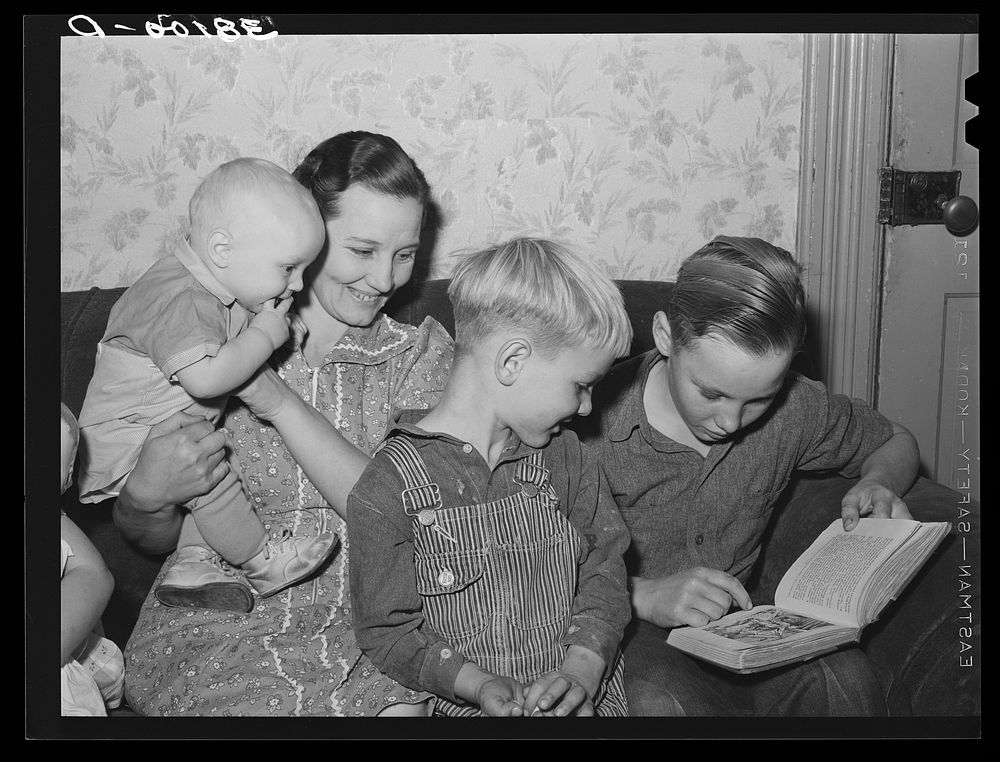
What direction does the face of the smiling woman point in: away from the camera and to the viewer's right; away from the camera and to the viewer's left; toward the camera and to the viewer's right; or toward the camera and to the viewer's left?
toward the camera and to the viewer's right

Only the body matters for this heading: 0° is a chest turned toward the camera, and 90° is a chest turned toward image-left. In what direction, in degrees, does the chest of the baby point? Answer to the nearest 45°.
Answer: approximately 270°

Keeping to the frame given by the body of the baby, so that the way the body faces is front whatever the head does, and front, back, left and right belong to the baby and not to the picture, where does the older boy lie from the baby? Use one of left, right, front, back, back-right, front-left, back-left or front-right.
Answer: front

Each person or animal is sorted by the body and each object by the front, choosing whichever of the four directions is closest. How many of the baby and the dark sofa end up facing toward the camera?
1

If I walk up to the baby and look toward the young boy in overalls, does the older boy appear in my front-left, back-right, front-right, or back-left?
front-left

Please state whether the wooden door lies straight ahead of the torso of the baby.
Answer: yes

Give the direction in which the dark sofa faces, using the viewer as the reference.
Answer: facing the viewer

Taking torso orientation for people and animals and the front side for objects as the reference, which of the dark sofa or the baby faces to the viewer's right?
the baby

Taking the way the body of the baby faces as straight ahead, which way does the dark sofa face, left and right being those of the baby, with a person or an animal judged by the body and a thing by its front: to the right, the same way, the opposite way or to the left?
to the right
